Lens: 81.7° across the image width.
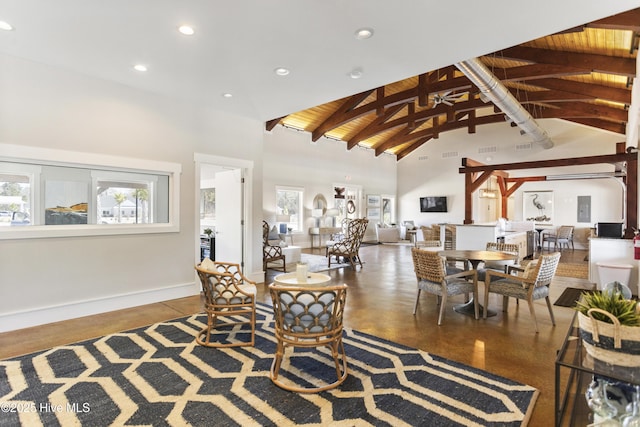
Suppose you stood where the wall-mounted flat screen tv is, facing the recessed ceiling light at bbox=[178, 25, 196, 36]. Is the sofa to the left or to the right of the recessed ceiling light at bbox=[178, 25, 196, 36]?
right

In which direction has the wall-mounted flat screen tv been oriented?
toward the camera

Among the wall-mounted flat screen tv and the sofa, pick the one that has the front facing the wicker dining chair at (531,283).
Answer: the wall-mounted flat screen tv

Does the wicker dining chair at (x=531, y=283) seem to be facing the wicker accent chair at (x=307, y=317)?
no

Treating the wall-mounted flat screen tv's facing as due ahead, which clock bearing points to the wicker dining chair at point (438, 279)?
The wicker dining chair is roughly at 12 o'clock from the wall-mounted flat screen tv.

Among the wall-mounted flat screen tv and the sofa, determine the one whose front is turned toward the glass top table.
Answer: the wall-mounted flat screen tv

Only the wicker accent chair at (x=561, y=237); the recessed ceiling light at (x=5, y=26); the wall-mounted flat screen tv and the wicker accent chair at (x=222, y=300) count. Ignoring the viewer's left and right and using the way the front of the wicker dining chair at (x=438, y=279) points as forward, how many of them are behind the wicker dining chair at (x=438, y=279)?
2

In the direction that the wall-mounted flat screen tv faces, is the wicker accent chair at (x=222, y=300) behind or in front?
in front

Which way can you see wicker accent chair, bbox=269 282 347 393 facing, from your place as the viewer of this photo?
facing away from the viewer

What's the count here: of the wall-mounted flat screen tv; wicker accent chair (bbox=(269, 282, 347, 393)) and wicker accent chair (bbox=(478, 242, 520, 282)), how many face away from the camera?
1

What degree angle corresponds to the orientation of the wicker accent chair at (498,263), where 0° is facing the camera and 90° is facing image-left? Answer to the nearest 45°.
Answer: approximately 45°

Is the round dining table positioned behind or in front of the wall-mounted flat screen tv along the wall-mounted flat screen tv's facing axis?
in front

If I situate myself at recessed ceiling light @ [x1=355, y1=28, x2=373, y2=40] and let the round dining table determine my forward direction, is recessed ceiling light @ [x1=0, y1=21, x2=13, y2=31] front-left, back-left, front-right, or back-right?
back-left
